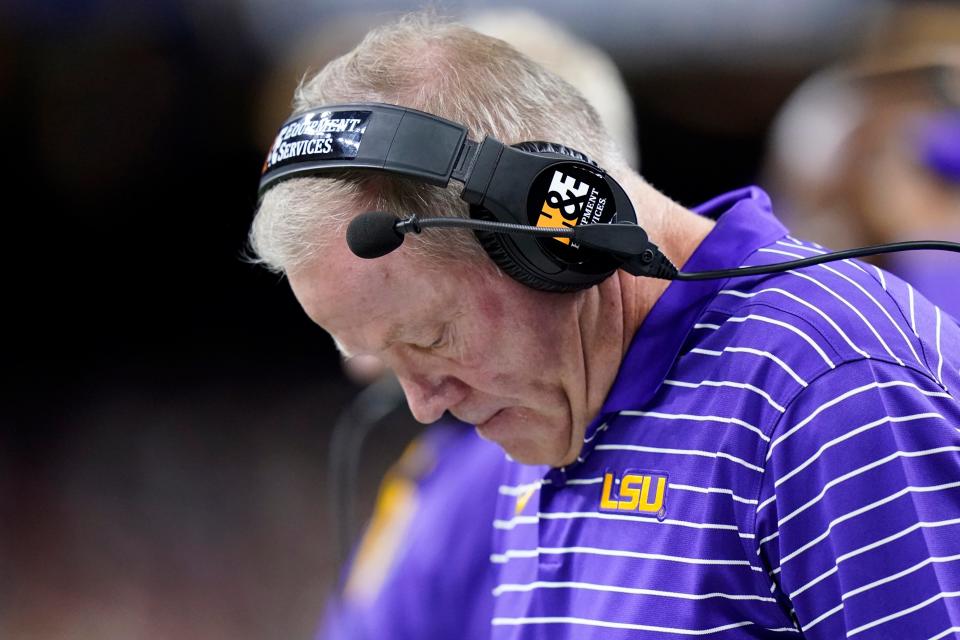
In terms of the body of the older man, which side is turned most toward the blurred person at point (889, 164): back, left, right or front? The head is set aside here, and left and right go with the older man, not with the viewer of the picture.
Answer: back

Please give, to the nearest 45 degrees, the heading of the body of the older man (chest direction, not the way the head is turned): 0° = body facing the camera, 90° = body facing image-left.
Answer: approximately 45°

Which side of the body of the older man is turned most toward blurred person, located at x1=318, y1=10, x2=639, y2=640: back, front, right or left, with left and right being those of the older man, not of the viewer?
right
